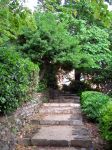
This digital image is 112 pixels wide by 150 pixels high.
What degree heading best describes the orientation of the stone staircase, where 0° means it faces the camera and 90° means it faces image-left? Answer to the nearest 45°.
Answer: approximately 0°

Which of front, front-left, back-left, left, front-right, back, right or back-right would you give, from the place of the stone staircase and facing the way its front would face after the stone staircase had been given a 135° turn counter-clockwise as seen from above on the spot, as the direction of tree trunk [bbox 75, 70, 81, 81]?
front-left

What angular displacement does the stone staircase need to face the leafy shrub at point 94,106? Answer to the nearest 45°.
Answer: approximately 135° to its left
